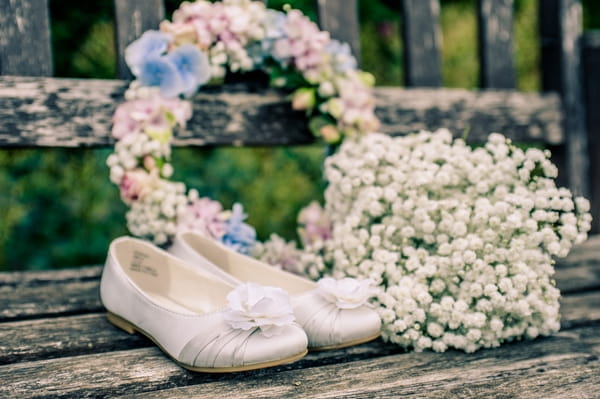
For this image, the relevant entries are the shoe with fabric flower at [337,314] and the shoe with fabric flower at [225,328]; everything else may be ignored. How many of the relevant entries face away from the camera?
0

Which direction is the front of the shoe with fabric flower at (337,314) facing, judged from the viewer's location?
facing the viewer and to the right of the viewer

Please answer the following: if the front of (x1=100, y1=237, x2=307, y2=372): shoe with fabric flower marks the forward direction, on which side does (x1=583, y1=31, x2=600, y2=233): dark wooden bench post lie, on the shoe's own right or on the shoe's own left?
on the shoe's own left

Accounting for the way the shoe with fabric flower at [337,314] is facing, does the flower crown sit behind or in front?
behind

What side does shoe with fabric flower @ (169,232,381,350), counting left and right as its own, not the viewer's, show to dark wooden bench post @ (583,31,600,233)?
left
